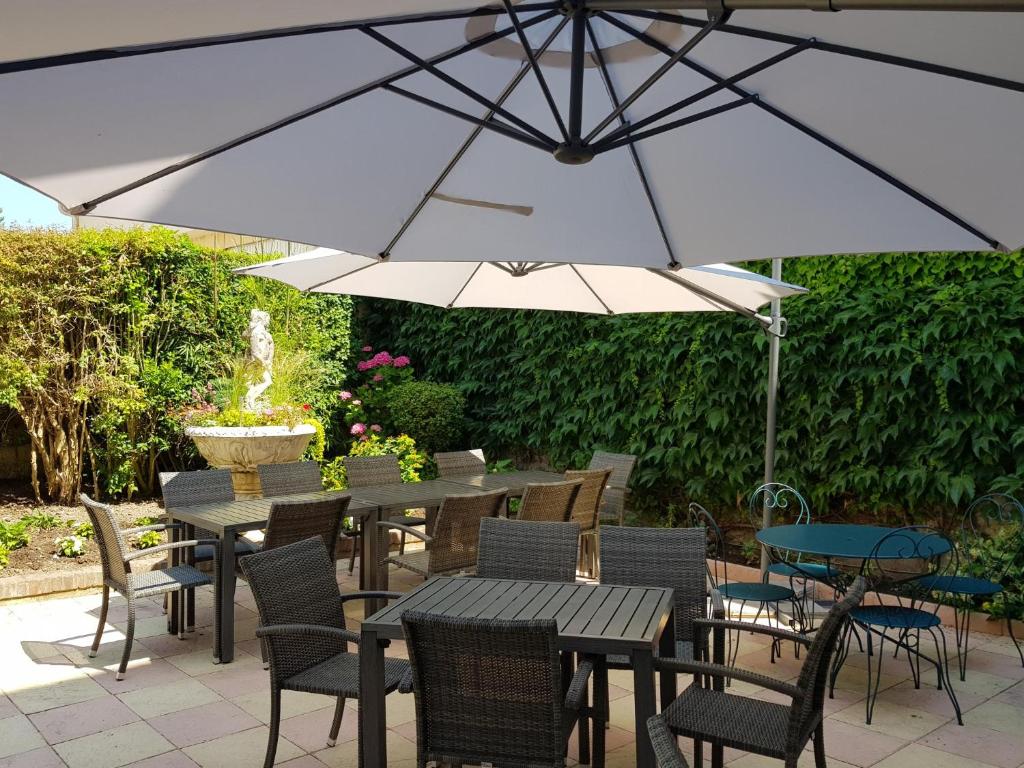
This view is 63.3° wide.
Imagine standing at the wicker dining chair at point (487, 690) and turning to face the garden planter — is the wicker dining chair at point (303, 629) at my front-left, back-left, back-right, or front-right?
front-left

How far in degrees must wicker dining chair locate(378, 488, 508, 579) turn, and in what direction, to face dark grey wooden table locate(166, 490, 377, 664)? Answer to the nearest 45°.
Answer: approximately 45° to its left

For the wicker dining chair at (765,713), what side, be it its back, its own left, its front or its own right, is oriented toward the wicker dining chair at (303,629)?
front

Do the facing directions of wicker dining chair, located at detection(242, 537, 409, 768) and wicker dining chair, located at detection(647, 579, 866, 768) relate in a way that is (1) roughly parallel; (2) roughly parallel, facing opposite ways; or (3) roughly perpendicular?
roughly parallel, facing opposite ways

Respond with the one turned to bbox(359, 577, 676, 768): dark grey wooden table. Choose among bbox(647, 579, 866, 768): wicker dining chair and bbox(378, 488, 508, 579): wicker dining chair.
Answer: bbox(647, 579, 866, 768): wicker dining chair

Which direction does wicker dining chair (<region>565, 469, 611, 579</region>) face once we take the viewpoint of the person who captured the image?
facing to the left of the viewer

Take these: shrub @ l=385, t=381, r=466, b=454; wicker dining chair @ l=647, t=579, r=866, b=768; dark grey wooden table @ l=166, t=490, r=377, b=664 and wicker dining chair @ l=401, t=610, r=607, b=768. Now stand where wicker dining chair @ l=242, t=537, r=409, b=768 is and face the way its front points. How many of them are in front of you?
2

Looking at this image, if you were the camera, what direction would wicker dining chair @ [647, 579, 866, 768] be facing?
facing to the left of the viewer

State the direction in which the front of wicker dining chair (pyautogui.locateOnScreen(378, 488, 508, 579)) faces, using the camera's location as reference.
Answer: facing away from the viewer and to the left of the viewer

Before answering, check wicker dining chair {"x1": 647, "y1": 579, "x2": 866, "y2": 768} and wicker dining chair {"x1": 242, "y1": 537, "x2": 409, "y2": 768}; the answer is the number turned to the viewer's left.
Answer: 1

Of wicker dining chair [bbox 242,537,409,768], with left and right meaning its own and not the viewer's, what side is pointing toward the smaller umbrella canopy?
left
